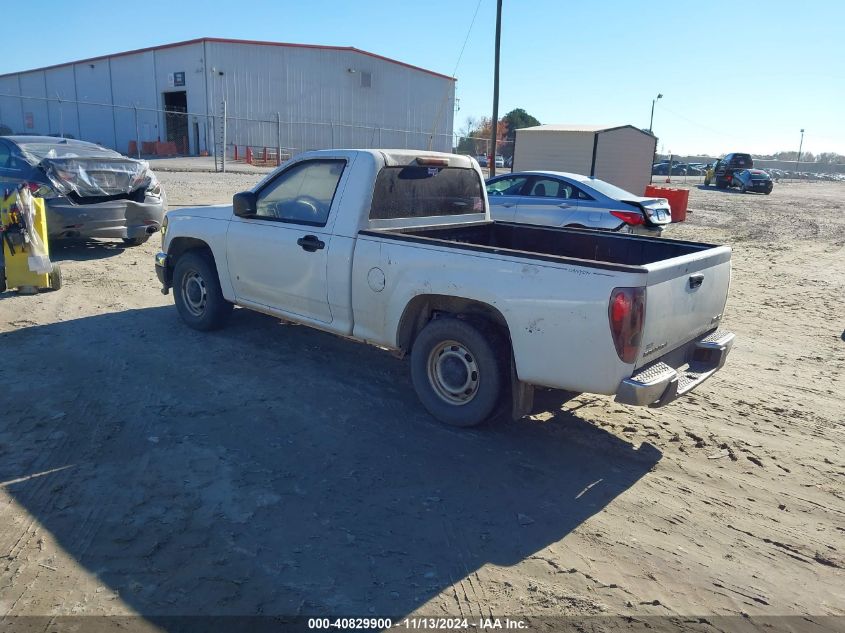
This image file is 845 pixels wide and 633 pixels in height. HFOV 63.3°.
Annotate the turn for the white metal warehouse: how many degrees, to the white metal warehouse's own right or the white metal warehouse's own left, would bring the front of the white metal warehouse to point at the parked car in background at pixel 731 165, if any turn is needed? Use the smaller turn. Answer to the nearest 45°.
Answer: approximately 90° to the white metal warehouse's own left

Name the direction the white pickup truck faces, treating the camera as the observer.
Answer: facing away from the viewer and to the left of the viewer

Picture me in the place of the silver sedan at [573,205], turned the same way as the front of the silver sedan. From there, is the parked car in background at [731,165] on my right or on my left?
on my right

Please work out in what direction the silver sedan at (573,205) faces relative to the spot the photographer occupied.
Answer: facing away from the viewer and to the left of the viewer

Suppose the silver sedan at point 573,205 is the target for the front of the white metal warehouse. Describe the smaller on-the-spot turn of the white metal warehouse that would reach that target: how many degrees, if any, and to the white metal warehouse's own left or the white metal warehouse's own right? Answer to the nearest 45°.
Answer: approximately 45° to the white metal warehouse's own left

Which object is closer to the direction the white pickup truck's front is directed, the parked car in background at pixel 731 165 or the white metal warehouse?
the white metal warehouse

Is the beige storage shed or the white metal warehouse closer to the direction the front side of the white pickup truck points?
the white metal warehouse

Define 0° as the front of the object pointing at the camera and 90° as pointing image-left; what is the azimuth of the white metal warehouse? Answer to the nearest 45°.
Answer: approximately 45°
